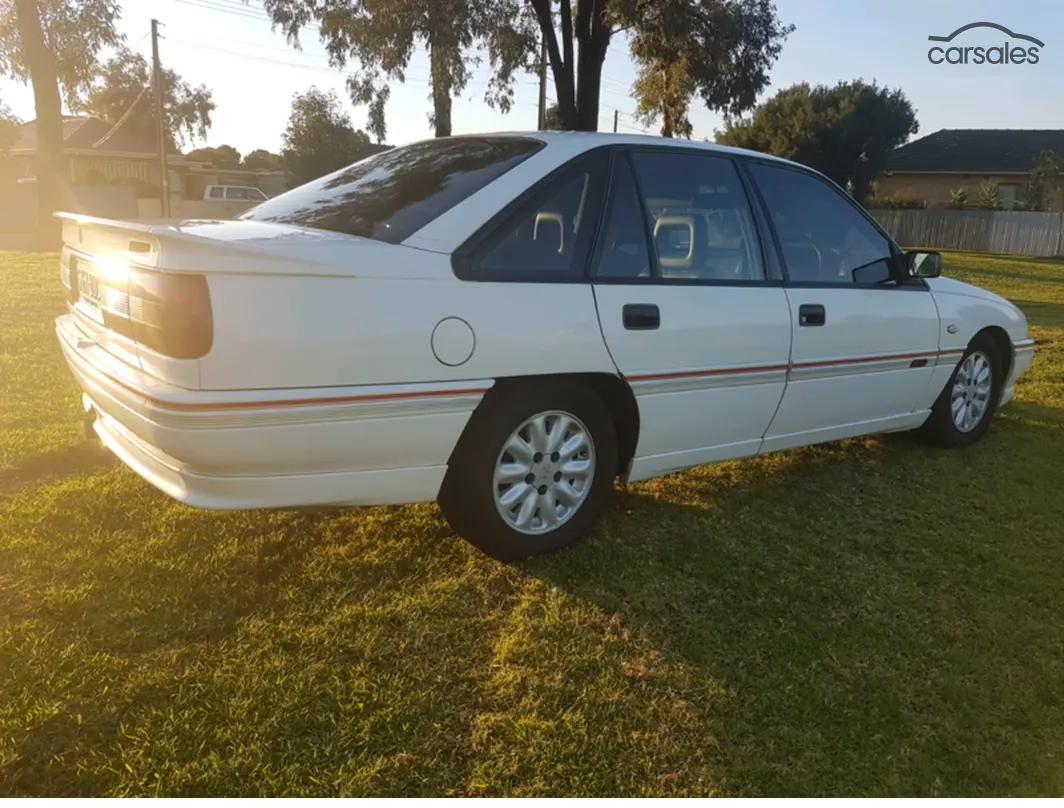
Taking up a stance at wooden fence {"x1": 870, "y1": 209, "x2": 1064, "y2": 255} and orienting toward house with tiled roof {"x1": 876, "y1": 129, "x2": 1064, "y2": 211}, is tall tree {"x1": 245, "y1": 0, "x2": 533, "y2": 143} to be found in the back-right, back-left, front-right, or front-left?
back-left

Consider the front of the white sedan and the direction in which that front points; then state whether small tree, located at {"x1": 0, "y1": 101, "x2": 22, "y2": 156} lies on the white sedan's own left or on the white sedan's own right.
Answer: on the white sedan's own left

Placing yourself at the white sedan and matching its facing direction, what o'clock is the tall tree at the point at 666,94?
The tall tree is roughly at 11 o'clock from the white sedan.

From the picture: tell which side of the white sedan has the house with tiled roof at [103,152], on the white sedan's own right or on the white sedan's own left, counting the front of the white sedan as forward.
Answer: on the white sedan's own left

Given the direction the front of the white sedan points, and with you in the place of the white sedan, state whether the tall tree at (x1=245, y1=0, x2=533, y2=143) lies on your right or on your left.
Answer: on your left

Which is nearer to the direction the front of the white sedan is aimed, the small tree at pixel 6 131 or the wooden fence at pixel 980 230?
the wooden fence

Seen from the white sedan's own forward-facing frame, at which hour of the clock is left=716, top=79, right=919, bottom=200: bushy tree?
The bushy tree is roughly at 11 o'clock from the white sedan.

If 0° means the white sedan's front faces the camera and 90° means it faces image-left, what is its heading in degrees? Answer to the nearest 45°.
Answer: approximately 225°

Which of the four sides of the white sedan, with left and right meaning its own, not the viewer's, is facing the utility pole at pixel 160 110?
left

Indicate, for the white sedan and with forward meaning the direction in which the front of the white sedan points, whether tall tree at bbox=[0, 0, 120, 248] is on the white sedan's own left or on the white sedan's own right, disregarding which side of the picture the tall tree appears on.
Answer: on the white sedan's own left

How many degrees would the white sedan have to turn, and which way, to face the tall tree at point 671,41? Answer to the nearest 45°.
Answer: approximately 45° to its left

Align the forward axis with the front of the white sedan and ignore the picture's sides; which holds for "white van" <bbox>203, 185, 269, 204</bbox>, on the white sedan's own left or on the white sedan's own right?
on the white sedan's own left
